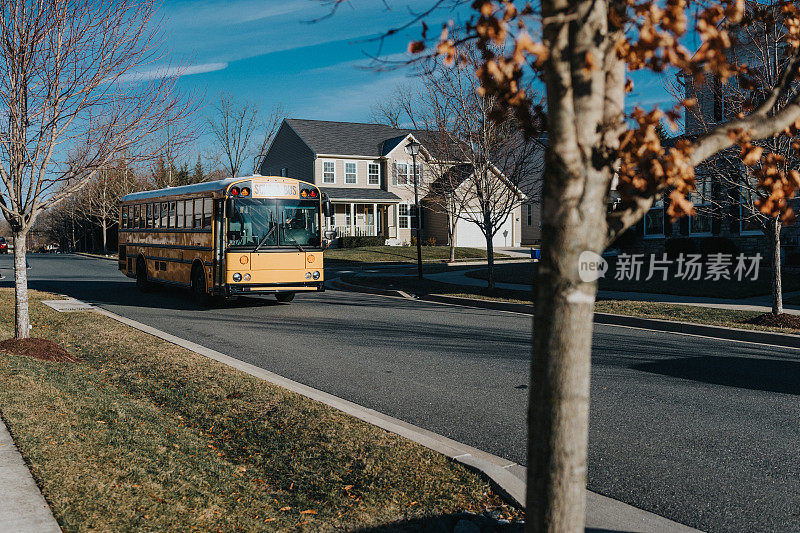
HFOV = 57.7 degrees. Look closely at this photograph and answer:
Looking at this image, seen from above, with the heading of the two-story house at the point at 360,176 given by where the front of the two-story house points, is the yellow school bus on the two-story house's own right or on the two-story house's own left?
on the two-story house's own right

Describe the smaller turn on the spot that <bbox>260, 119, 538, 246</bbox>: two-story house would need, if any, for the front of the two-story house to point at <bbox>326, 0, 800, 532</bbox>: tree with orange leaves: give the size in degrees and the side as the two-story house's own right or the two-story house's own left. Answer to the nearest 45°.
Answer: approximately 45° to the two-story house's own right

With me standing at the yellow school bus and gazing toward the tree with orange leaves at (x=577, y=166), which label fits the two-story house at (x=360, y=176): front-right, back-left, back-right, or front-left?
back-left

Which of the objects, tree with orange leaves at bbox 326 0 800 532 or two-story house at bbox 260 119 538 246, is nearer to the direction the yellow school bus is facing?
the tree with orange leaves

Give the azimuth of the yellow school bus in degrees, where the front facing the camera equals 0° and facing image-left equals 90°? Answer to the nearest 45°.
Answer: approximately 315°

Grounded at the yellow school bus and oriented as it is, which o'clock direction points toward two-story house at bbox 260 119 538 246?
The two-story house is roughly at 8 o'clock from the yellow school bus.

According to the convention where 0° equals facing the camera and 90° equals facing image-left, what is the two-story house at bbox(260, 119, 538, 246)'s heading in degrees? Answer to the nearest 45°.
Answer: approximately 315°
